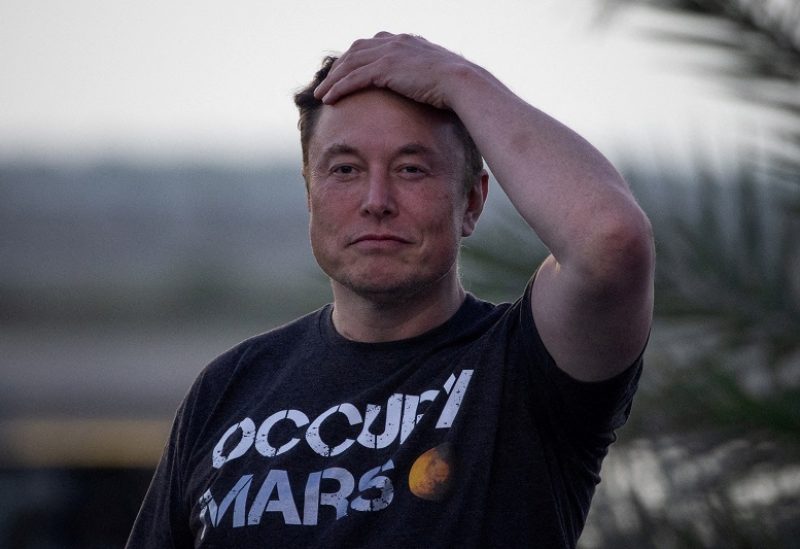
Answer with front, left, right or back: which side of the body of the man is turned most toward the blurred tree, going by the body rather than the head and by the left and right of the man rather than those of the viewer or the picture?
back

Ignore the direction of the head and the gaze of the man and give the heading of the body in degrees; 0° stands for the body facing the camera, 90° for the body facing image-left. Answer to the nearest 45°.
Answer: approximately 45°
